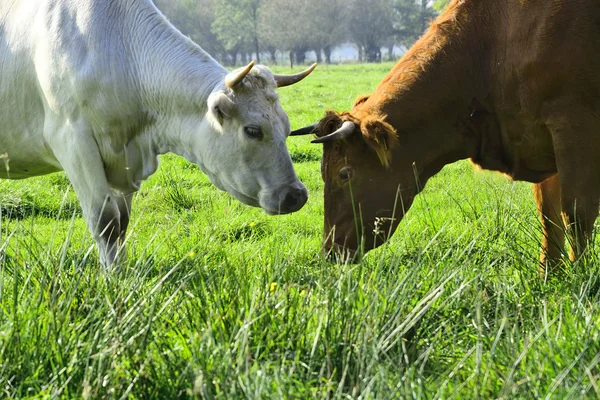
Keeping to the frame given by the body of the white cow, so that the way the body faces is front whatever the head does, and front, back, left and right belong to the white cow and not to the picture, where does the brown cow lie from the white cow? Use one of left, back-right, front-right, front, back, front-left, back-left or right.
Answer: front

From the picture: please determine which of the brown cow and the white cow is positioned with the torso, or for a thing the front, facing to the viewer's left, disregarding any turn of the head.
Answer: the brown cow

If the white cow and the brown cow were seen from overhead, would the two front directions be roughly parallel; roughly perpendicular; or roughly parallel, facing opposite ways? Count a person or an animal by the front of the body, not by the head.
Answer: roughly parallel, facing opposite ways

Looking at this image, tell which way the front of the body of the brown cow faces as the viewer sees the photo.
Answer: to the viewer's left

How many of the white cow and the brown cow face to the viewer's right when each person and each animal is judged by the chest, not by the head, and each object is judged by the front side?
1

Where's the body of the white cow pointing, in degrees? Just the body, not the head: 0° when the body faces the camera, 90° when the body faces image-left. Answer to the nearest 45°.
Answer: approximately 270°

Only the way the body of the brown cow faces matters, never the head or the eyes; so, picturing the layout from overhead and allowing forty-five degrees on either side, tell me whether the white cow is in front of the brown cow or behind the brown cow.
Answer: in front
